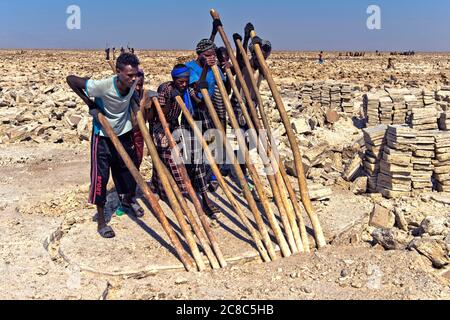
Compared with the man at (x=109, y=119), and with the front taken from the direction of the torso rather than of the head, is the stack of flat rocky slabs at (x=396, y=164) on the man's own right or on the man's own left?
on the man's own left

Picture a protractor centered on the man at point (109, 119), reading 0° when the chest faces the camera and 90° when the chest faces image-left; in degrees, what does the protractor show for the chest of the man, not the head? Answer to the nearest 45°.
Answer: approximately 315°

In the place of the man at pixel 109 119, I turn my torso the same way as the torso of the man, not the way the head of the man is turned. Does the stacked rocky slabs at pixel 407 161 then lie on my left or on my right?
on my left

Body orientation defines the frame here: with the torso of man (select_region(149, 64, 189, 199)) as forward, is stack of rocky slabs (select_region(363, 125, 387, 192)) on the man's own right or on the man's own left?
on the man's own left

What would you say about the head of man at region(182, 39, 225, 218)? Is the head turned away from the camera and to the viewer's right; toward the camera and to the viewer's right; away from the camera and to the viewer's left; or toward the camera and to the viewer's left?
toward the camera and to the viewer's right

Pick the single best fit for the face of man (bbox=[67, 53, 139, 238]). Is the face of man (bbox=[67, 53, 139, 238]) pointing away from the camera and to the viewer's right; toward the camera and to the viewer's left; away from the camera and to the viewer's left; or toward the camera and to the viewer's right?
toward the camera and to the viewer's right
